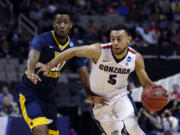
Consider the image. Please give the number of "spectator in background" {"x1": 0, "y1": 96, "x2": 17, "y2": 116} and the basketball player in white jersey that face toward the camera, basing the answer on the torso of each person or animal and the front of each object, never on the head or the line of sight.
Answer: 2

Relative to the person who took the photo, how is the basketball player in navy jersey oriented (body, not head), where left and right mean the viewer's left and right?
facing the viewer and to the right of the viewer

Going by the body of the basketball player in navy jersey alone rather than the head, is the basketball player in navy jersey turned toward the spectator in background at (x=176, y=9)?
no

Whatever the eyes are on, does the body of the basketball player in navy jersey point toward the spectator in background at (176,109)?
no

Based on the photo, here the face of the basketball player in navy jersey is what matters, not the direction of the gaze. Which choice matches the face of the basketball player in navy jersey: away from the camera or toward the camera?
toward the camera

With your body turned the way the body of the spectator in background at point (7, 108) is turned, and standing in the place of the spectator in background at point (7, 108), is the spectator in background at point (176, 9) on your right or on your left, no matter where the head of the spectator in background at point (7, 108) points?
on your left

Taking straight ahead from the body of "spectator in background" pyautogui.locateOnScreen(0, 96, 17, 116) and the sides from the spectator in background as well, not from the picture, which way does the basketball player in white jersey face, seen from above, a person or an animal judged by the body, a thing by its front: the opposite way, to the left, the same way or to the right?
the same way

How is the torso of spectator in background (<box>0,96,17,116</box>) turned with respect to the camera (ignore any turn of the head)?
toward the camera

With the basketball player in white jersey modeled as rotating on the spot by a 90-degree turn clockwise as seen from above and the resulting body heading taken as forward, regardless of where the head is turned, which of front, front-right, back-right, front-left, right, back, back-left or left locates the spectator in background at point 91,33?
right

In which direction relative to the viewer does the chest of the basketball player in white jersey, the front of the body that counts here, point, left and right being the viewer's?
facing the viewer

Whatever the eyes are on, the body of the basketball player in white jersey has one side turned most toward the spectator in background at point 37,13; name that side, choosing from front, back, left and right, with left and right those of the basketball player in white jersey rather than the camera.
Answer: back
